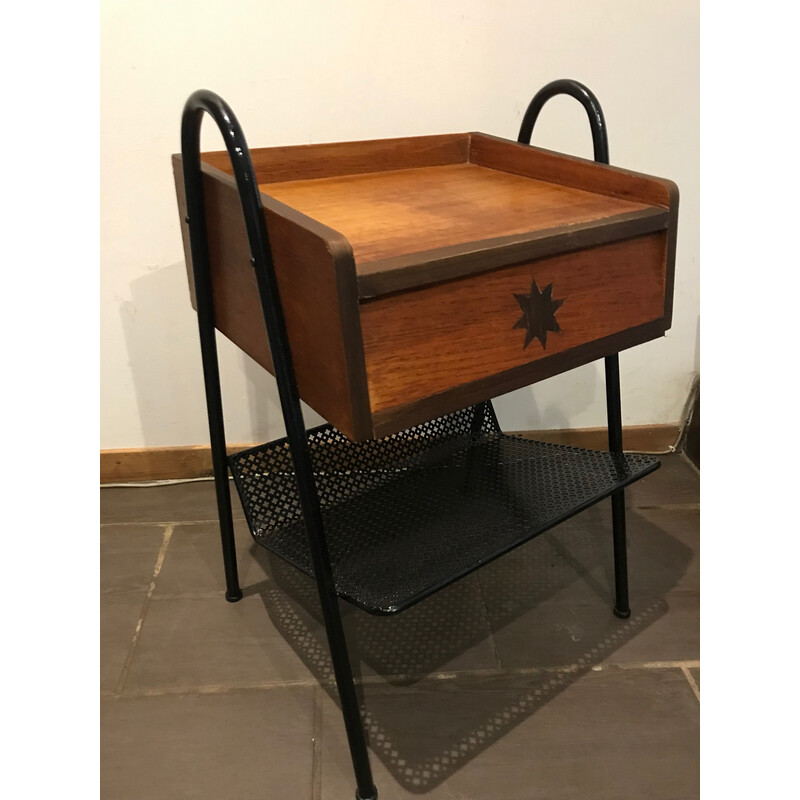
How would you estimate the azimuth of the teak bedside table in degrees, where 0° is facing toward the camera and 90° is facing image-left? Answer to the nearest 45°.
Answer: approximately 315°
